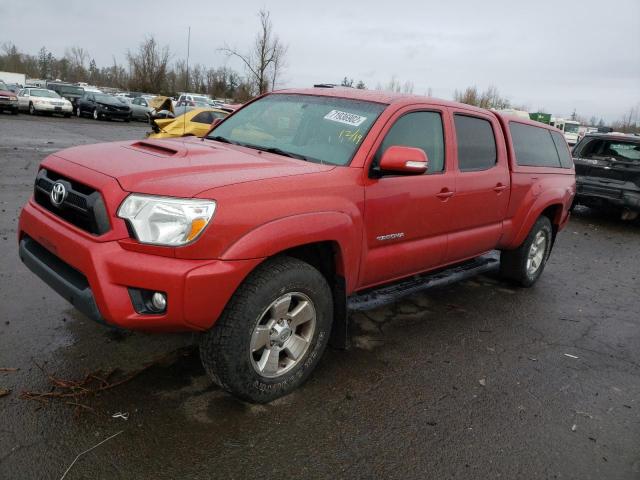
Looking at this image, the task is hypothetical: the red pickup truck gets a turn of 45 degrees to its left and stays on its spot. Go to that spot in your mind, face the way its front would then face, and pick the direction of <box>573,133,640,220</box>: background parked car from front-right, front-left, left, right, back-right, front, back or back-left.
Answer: back-left

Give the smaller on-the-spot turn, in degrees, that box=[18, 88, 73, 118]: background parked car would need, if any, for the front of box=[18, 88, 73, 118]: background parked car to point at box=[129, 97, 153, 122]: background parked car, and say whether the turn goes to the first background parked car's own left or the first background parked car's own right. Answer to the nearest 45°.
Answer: approximately 45° to the first background parked car's own left

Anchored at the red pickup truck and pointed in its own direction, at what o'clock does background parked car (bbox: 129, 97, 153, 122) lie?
The background parked car is roughly at 4 o'clock from the red pickup truck.

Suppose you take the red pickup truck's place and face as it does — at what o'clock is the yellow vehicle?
The yellow vehicle is roughly at 4 o'clock from the red pickup truck.

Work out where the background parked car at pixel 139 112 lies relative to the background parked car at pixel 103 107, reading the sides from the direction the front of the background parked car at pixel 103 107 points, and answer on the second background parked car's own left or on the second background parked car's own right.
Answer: on the second background parked car's own left
